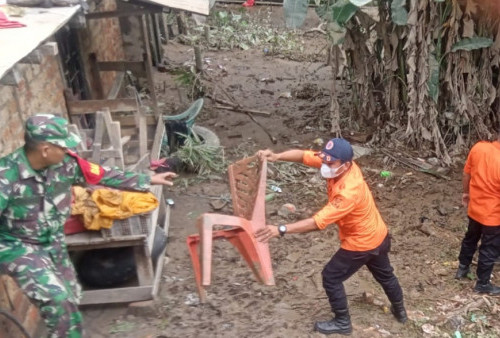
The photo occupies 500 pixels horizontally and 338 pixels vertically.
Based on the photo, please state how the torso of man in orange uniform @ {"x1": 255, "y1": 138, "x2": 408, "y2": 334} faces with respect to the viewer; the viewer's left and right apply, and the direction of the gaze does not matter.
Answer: facing to the left of the viewer

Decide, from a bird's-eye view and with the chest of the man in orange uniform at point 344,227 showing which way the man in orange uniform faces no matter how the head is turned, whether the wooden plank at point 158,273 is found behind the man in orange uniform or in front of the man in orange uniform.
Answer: in front

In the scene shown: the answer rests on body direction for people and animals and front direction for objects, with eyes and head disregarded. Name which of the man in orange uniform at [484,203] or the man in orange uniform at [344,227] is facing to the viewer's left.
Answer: the man in orange uniform at [344,227]

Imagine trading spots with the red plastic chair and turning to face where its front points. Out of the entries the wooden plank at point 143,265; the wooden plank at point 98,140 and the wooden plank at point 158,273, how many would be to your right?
3

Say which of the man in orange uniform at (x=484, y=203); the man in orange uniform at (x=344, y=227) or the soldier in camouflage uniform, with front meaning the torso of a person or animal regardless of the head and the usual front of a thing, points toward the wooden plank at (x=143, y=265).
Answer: the man in orange uniform at (x=344, y=227)

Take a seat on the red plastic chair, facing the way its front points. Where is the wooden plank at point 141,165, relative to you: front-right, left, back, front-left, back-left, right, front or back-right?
right

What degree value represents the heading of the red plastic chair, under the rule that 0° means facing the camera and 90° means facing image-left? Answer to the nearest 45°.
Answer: approximately 45°

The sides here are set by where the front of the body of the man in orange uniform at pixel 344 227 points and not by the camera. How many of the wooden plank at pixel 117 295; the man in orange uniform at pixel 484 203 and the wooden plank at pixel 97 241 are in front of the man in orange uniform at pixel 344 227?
2

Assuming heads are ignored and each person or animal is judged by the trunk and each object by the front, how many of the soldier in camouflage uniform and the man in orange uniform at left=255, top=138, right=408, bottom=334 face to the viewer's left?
1

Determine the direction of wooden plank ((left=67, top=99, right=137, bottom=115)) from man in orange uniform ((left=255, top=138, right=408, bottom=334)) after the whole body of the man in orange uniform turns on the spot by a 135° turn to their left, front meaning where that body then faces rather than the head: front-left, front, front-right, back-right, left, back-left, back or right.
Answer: back

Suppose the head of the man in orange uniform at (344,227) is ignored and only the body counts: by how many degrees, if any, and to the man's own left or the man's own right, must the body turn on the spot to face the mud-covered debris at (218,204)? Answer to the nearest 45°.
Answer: approximately 45° to the man's own right

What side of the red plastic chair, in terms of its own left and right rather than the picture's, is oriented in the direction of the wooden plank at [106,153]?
right

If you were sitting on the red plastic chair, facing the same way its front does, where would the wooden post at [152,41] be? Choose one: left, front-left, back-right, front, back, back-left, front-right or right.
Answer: back-right

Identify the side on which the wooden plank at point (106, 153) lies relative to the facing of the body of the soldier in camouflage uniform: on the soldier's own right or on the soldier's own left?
on the soldier's own left

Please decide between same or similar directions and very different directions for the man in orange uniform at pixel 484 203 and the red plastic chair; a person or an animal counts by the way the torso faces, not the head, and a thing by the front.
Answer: very different directions

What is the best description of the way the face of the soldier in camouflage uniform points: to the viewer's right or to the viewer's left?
to the viewer's right
